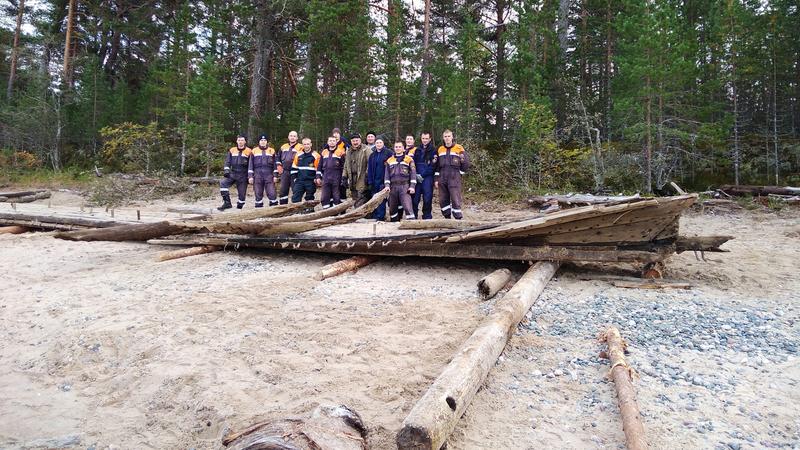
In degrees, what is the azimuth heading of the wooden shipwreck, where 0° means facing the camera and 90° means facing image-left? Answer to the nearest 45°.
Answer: approximately 270°

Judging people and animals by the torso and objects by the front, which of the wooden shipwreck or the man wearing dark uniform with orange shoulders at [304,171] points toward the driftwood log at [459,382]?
the man wearing dark uniform with orange shoulders

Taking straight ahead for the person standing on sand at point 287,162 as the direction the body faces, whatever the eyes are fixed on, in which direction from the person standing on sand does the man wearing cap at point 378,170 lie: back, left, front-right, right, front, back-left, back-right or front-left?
front-left

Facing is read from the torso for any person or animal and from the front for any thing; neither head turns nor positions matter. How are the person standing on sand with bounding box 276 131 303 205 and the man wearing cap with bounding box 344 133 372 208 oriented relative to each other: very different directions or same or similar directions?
same or similar directions

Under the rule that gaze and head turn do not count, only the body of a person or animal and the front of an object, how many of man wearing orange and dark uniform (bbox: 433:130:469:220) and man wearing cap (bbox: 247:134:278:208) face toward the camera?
2

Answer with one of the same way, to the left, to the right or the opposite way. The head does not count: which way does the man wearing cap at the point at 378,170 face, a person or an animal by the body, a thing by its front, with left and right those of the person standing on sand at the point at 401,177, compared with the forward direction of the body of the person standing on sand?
the same way

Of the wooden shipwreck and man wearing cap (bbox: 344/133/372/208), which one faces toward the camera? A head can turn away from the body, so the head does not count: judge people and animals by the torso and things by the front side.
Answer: the man wearing cap

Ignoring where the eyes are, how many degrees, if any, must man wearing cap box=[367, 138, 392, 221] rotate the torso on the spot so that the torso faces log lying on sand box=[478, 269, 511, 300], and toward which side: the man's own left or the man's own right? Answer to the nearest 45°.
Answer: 0° — they already face it

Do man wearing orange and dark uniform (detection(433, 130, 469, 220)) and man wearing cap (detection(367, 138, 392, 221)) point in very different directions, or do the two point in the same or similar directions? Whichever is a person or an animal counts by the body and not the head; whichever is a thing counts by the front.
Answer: same or similar directions

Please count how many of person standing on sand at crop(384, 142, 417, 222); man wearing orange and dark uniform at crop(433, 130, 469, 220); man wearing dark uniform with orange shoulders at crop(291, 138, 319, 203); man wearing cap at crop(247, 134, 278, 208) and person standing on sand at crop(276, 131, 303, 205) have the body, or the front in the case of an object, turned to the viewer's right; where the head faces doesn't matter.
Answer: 0

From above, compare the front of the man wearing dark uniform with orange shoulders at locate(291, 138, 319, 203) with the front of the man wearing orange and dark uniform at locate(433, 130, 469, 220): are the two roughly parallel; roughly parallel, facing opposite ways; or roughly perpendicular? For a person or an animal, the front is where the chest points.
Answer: roughly parallel

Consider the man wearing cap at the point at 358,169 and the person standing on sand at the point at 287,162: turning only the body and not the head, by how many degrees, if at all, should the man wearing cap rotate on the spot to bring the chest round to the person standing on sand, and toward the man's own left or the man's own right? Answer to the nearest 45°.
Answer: approximately 135° to the man's own right

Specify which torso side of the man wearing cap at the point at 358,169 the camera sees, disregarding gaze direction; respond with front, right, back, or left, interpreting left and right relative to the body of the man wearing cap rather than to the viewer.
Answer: front
